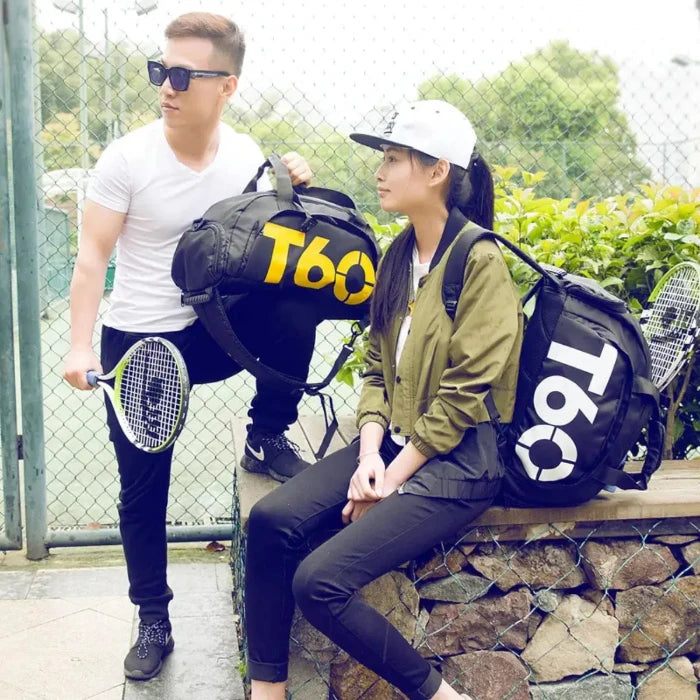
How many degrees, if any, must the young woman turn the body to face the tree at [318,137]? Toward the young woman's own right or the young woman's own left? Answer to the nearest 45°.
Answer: approximately 135° to the young woman's own right

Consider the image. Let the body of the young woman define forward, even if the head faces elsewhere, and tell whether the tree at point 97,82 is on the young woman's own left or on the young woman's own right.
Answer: on the young woman's own right

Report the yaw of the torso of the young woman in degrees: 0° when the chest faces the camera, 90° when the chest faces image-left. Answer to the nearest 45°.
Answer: approximately 45°

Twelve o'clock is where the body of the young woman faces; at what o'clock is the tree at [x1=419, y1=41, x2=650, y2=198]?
The tree is roughly at 5 o'clock from the young woman.

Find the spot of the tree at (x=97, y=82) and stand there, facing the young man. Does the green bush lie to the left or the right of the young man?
left

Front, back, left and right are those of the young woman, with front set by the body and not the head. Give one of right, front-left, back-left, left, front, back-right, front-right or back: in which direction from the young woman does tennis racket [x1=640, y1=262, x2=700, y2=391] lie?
back

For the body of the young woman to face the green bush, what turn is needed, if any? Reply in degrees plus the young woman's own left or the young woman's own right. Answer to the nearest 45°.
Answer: approximately 180°
